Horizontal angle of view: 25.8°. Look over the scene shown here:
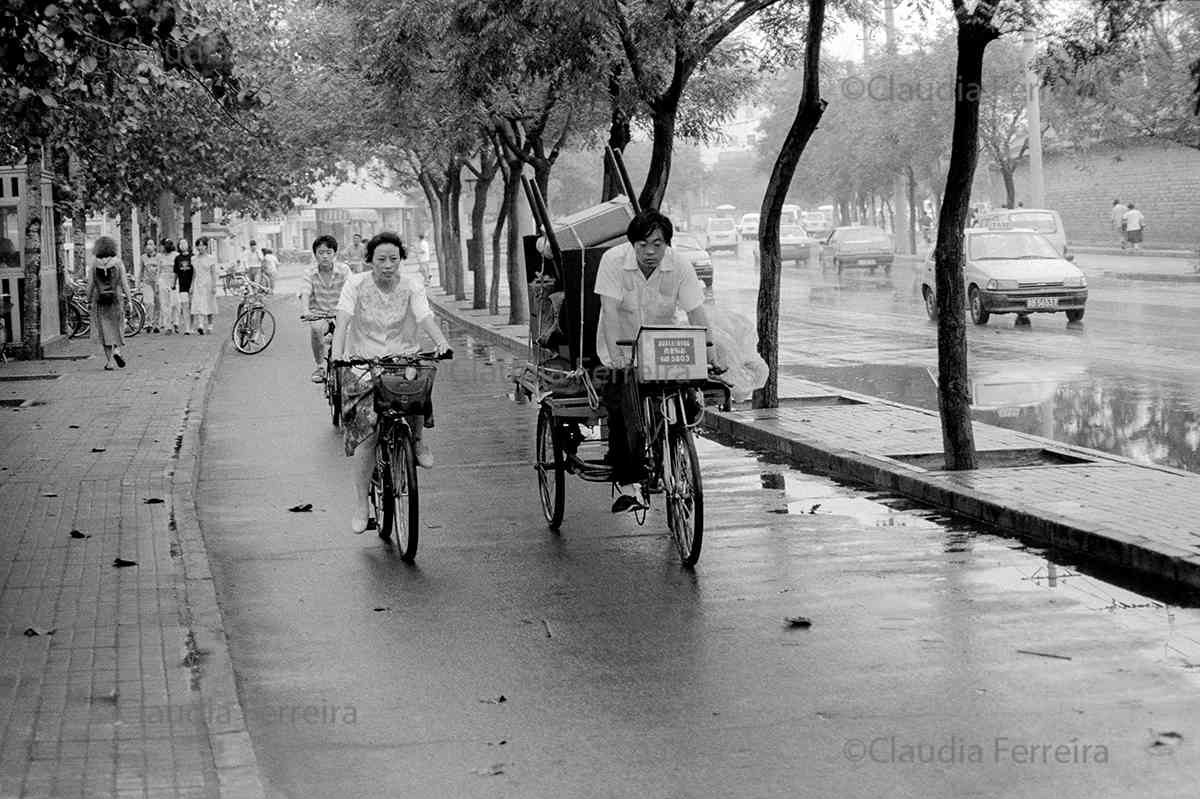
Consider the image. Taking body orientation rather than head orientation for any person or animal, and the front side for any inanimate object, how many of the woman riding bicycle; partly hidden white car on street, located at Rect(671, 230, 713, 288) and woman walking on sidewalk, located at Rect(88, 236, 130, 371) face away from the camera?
1

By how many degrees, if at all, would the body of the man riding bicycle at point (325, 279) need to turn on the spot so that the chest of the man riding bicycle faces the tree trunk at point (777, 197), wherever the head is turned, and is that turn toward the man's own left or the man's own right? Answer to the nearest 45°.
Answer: approximately 45° to the man's own left

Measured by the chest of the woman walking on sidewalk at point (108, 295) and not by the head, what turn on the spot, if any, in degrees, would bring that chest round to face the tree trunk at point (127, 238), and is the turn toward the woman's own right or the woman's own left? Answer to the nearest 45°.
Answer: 0° — they already face it

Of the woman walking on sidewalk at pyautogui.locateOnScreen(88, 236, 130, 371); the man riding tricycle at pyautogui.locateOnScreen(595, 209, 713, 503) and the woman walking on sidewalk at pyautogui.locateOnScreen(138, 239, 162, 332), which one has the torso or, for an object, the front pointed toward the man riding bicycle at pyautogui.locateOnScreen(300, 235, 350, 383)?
the woman walking on sidewalk at pyautogui.locateOnScreen(138, 239, 162, 332)

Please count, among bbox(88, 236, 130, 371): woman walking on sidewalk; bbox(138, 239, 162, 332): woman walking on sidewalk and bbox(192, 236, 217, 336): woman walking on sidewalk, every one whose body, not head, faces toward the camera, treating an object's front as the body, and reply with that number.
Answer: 2

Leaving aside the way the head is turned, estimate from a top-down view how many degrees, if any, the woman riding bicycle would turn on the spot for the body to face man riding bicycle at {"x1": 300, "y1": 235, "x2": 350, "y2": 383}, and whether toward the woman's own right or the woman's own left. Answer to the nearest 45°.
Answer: approximately 180°

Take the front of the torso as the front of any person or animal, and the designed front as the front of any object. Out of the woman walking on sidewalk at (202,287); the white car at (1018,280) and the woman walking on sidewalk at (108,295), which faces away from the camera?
the woman walking on sidewalk at (108,295)

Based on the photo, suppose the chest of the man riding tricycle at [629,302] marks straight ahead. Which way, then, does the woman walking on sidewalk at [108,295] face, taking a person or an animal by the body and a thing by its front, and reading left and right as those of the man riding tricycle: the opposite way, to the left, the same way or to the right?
the opposite way

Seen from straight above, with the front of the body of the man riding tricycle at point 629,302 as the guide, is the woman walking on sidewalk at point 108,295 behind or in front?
behind

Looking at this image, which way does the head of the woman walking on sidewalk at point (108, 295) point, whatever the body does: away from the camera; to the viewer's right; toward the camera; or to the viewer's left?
away from the camera

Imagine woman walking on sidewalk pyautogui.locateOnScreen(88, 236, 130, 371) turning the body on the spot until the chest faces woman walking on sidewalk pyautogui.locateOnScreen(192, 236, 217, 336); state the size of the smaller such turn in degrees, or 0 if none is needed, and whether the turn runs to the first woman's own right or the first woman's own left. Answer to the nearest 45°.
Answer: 0° — they already face them
